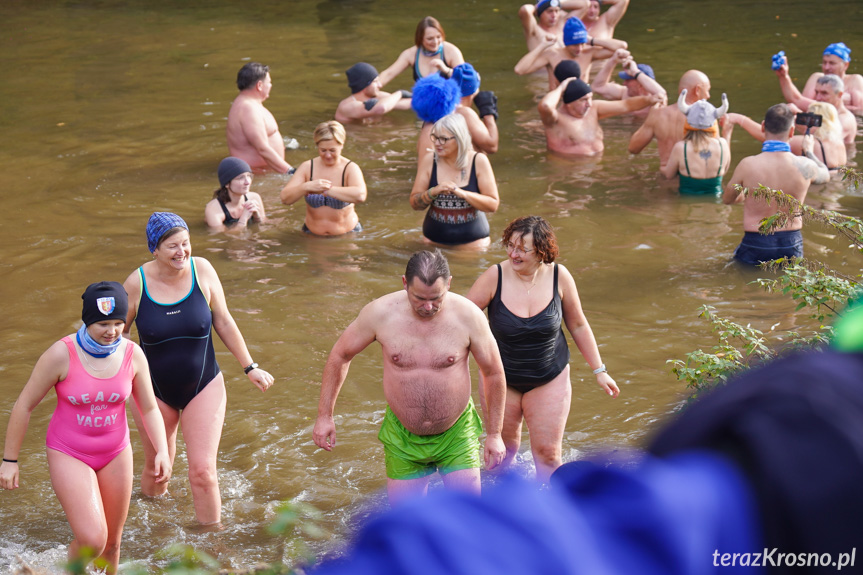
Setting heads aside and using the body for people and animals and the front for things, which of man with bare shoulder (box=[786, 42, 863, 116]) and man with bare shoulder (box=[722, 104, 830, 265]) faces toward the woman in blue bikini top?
man with bare shoulder (box=[786, 42, 863, 116])

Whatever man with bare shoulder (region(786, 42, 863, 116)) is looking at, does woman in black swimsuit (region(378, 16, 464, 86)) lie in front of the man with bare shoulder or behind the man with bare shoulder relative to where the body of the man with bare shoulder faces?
in front

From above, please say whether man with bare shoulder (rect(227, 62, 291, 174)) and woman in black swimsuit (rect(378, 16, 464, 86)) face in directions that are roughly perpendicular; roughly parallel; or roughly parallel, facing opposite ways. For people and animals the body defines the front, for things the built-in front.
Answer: roughly perpendicular

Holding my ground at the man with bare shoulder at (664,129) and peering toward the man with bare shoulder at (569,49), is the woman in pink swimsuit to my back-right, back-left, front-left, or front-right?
back-left

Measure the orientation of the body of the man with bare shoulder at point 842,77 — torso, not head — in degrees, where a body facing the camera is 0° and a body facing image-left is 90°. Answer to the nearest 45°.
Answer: approximately 45°

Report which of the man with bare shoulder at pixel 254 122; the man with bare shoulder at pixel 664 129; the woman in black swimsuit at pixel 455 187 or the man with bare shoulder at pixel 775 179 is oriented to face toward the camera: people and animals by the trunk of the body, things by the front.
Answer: the woman in black swimsuit

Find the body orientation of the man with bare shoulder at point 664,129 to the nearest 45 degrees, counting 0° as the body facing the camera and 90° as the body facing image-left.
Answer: approximately 225°

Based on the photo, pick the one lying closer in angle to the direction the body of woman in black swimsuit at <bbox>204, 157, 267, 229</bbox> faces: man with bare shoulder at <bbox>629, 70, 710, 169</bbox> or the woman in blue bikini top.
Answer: the woman in blue bikini top

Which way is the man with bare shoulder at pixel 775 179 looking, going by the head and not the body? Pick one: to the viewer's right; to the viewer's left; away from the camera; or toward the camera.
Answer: away from the camera
